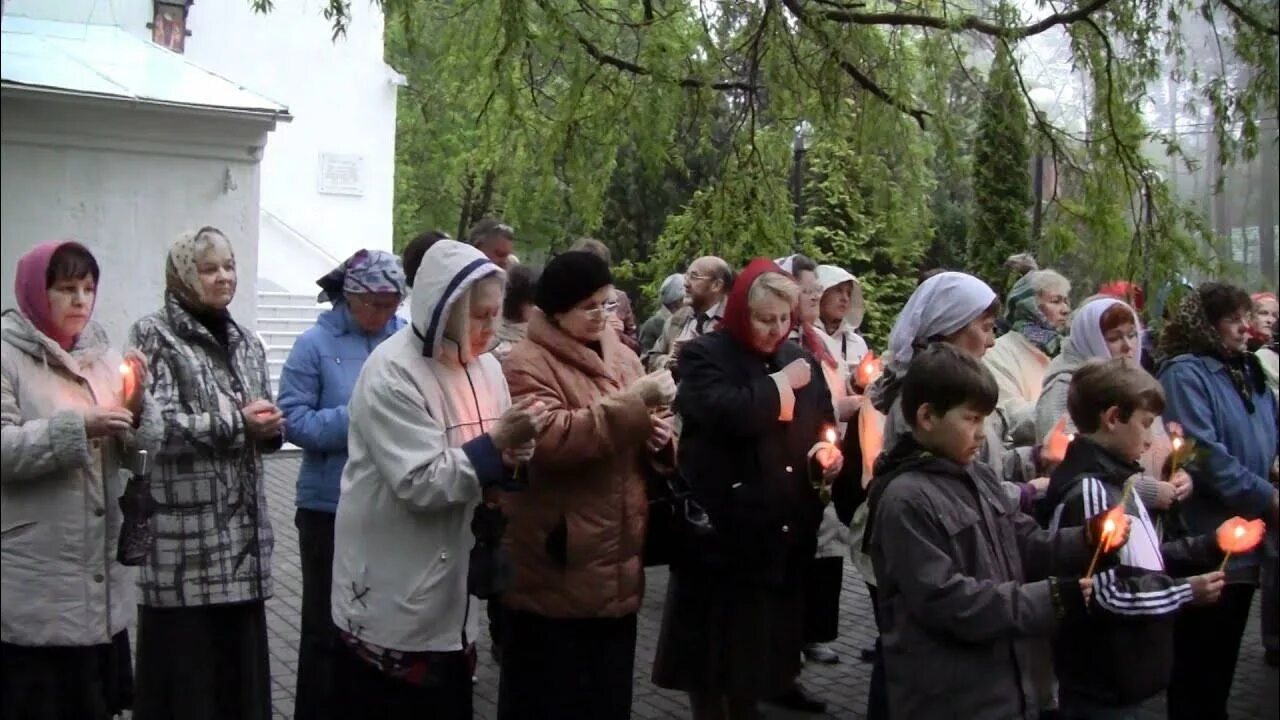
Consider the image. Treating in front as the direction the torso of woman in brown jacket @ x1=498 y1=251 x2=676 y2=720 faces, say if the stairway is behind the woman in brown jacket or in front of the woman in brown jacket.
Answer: behind

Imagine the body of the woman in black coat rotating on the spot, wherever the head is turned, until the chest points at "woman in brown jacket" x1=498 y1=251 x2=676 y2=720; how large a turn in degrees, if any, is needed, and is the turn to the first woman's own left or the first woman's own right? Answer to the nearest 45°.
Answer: approximately 90° to the first woman's own right

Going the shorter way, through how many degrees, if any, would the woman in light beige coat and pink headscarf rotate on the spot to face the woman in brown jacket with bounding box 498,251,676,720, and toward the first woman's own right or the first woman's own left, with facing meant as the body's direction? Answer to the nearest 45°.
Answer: approximately 45° to the first woman's own left

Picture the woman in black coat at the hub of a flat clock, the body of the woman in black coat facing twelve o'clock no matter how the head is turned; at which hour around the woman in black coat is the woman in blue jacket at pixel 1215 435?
The woman in blue jacket is roughly at 10 o'clock from the woman in black coat.

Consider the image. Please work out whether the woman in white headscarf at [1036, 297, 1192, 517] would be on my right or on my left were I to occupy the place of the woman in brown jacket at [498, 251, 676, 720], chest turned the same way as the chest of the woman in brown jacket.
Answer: on my left

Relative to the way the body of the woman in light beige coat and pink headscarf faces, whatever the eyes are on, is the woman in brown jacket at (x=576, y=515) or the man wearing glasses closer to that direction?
the woman in brown jacket

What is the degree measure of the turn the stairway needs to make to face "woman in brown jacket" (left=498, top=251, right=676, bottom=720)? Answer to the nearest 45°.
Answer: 0° — it already faces them

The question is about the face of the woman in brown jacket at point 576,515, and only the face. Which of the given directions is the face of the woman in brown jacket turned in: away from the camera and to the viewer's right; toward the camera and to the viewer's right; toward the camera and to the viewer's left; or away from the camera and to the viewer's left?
toward the camera and to the viewer's right

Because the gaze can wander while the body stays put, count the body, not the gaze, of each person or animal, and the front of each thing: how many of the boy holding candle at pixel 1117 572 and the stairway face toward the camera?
1
